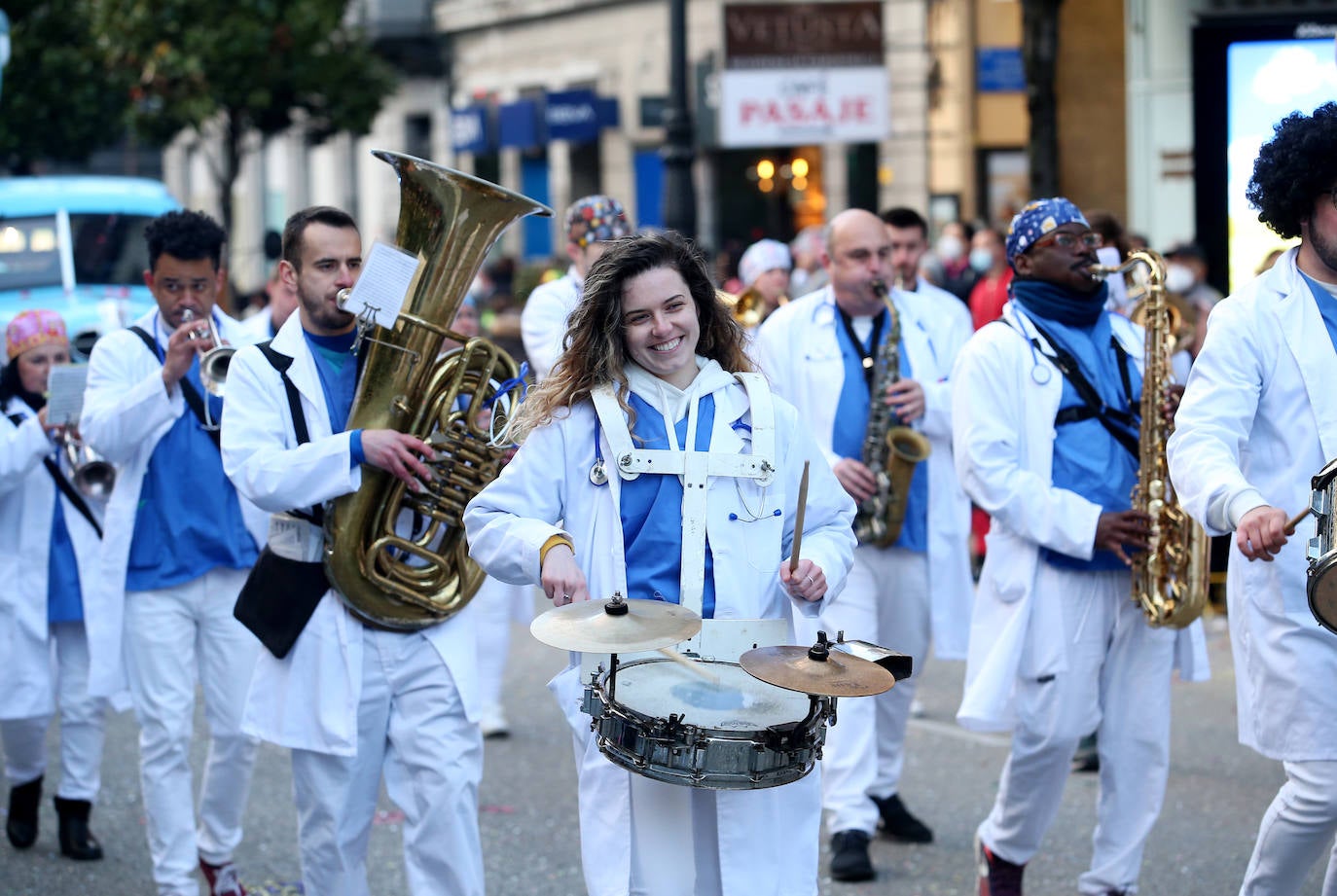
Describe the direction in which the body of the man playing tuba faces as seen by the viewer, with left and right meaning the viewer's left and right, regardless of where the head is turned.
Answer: facing the viewer and to the right of the viewer

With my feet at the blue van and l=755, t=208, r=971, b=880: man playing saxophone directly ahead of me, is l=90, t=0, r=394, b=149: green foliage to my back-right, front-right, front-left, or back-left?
back-left

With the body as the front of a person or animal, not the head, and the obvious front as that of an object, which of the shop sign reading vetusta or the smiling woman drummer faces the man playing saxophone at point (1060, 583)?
the shop sign reading vetusta

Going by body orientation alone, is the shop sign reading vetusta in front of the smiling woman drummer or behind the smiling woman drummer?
behind

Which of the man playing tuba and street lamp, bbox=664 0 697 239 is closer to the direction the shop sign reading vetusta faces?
the man playing tuba

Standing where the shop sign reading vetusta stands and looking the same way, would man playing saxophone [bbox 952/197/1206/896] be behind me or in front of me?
in front

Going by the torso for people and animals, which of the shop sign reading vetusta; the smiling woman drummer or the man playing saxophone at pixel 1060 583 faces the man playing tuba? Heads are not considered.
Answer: the shop sign reading vetusta

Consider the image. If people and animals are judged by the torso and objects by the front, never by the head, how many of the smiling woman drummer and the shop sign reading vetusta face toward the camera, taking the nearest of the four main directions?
2

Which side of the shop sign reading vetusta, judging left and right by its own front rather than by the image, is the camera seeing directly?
front

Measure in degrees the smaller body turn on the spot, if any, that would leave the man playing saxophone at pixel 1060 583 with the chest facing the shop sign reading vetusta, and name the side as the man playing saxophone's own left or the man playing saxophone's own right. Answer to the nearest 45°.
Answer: approximately 135° to the man playing saxophone's own left

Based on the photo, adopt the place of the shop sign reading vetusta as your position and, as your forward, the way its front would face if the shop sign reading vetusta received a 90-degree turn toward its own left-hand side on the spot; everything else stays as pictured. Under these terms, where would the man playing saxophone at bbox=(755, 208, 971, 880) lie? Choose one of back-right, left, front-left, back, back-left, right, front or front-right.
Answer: right

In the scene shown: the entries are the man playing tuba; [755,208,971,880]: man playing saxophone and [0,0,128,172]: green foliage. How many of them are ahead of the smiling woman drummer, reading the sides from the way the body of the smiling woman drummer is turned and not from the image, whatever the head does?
0

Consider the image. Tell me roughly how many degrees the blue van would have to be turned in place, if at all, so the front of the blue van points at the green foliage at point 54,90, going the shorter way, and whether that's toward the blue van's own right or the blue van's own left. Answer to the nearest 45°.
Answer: approximately 135° to the blue van's own left

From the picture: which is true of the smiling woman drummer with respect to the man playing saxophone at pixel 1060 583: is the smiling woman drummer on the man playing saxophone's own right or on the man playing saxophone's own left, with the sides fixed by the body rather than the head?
on the man playing saxophone's own right

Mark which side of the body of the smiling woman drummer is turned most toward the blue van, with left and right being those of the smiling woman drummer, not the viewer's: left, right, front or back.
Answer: back

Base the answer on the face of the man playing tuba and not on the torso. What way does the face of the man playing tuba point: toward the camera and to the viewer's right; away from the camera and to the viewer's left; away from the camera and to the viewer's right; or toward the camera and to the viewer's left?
toward the camera and to the viewer's right

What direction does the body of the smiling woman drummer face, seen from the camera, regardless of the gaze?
toward the camera

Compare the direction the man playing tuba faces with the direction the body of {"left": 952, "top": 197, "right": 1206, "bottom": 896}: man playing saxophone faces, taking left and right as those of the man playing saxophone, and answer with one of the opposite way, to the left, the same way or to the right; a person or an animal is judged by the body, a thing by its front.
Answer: the same way
